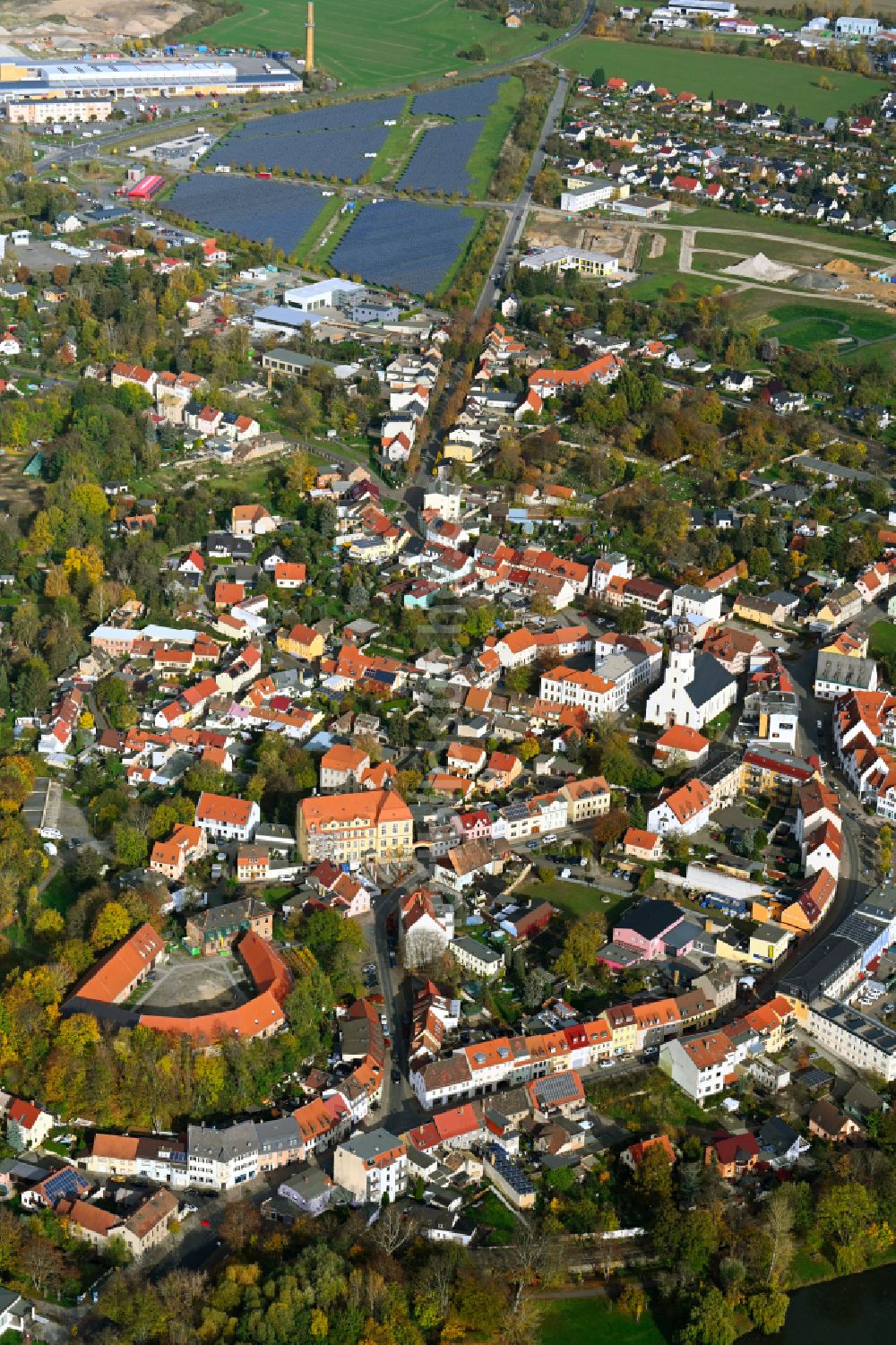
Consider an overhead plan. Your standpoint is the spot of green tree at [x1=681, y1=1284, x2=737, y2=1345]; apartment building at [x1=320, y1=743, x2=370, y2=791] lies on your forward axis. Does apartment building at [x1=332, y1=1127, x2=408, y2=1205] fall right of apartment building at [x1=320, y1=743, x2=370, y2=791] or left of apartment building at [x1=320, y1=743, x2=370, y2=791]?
left

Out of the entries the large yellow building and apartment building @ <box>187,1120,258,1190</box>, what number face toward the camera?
2

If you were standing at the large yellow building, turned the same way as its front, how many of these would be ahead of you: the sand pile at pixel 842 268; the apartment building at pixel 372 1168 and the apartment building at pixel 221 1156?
2

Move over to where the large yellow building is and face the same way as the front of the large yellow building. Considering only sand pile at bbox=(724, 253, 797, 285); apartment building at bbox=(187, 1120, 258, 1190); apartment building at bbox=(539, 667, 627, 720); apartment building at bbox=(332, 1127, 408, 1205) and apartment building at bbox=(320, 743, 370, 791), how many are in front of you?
2

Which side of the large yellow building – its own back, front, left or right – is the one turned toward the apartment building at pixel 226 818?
right

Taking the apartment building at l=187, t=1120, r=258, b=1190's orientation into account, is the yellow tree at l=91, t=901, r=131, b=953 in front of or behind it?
behind

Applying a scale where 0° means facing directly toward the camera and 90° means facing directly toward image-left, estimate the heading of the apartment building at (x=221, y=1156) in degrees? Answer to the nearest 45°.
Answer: approximately 0°
